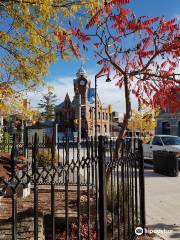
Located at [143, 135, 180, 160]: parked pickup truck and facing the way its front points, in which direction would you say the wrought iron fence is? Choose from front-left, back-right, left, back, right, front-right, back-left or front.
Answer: front-right
